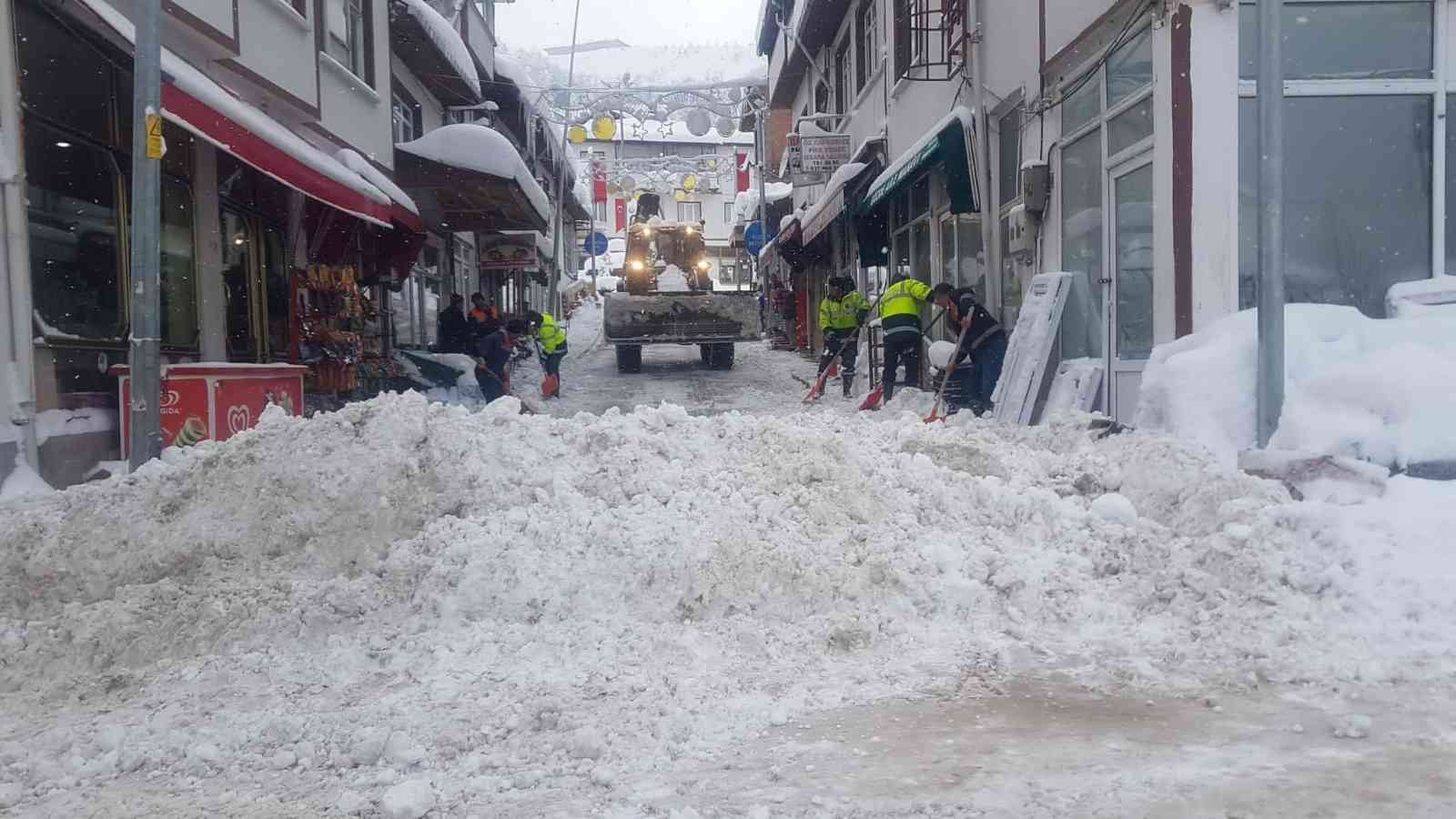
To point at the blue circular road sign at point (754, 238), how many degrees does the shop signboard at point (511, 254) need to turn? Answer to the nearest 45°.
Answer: approximately 135° to its left

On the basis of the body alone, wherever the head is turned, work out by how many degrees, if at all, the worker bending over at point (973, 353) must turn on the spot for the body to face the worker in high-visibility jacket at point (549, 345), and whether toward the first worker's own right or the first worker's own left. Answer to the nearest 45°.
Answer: approximately 45° to the first worker's own right

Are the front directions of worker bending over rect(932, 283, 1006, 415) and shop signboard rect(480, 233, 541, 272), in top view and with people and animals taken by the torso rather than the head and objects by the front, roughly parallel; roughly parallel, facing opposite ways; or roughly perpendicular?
roughly perpendicular

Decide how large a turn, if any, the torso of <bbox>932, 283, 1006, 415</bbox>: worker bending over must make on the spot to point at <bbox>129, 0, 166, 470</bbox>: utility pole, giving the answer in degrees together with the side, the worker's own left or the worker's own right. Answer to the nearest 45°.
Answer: approximately 45° to the worker's own left

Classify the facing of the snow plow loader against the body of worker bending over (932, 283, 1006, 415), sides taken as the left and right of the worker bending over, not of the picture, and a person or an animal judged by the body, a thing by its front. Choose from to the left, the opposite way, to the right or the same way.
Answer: to the left

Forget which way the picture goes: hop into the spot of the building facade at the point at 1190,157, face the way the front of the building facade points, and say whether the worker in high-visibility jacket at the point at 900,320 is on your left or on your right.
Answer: on your right

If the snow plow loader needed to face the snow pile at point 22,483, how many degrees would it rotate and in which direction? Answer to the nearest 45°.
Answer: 0° — it already faces it

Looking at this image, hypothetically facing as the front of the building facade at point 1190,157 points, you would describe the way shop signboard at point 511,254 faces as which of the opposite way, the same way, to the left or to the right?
to the left

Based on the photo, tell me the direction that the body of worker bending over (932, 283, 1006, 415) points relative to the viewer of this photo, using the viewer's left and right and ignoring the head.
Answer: facing to the left of the viewer
